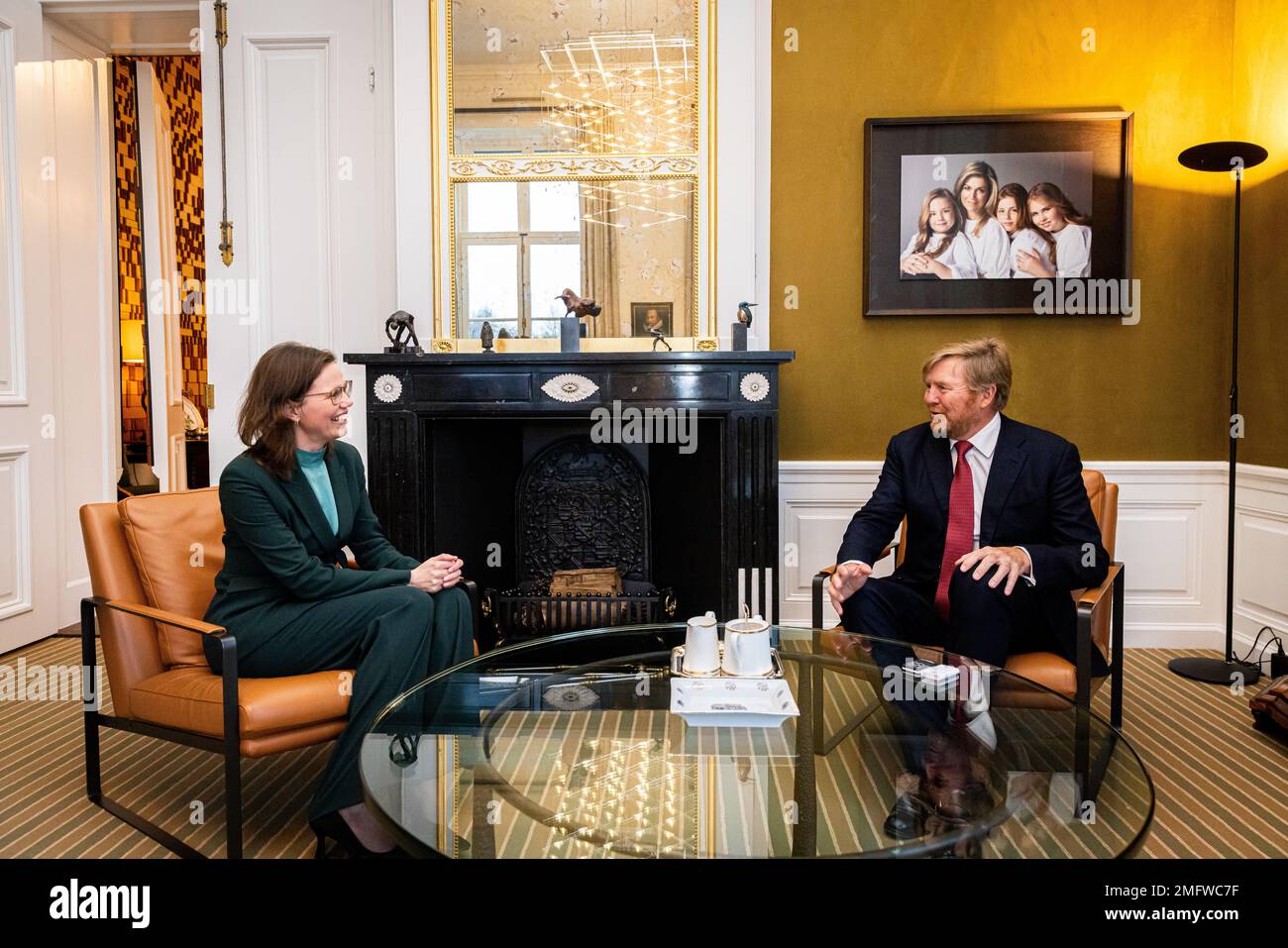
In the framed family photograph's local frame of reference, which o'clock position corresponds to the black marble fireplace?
The black marble fireplace is roughly at 2 o'clock from the framed family photograph.

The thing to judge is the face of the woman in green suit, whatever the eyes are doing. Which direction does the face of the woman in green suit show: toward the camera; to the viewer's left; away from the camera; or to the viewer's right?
to the viewer's right

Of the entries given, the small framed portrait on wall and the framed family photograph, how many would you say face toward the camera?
2

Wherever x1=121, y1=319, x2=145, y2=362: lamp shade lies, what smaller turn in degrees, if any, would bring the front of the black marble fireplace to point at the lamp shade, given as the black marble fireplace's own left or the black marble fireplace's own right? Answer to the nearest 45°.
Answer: approximately 135° to the black marble fireplace's own right

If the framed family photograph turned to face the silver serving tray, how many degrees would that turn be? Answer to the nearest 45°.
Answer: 0° — it already faces it

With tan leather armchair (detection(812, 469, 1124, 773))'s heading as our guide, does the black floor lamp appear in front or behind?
behind

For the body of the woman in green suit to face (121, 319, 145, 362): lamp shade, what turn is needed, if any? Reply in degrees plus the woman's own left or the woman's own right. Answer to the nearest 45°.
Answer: approximately 135° to the woman's own left

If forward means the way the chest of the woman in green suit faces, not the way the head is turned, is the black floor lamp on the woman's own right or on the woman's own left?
on the woman's own left

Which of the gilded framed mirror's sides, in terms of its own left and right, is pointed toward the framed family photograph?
left

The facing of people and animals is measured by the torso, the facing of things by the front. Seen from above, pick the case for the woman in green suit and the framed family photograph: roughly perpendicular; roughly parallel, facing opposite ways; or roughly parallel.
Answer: roughly perpendicular

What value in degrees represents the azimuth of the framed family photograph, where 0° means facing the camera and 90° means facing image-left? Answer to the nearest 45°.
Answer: approximately 0°

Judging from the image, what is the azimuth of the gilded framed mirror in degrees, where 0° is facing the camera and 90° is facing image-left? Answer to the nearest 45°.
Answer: approximately 0°

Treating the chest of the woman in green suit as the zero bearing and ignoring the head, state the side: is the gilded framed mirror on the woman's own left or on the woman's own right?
on the woman's own left

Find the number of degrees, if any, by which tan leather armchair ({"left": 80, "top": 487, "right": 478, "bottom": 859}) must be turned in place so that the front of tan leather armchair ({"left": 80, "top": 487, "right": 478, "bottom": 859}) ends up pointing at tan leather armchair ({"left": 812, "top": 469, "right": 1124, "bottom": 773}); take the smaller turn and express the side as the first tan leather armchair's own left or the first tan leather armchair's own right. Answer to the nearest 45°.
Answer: approximately 45° to the first tan leather armchair's own left

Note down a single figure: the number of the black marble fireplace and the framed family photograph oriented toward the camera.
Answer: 2
